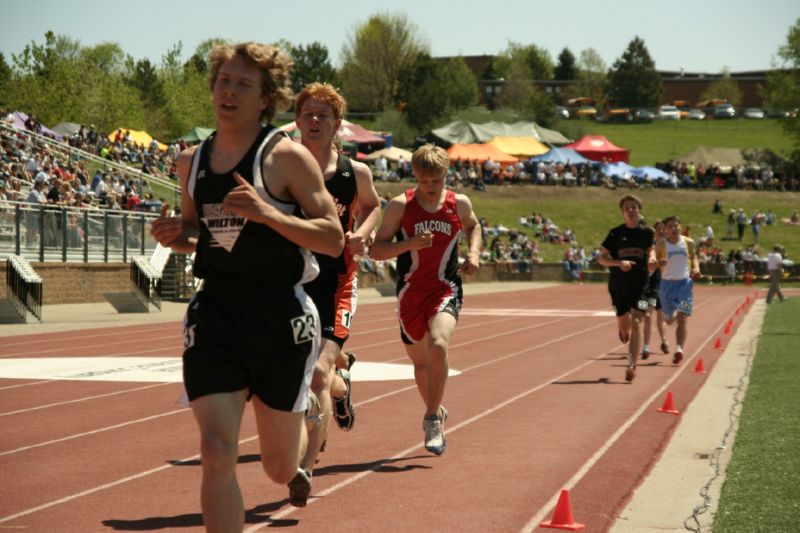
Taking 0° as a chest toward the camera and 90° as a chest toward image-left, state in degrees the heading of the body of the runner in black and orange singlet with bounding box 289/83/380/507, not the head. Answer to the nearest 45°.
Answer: approximately 45°

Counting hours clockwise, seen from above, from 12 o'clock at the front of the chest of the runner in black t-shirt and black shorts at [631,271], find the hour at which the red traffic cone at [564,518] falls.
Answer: The red traffic cone is roughly at 12 o'clock from the runner in black t-shirt and black shorts.

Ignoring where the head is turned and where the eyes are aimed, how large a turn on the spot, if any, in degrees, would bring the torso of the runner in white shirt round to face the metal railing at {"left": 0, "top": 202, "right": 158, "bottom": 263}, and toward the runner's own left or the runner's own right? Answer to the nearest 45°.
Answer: approximately 135° to the runner's own right

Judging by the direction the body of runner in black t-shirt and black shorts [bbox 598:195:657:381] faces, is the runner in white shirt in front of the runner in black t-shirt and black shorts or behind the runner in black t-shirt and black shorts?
behind

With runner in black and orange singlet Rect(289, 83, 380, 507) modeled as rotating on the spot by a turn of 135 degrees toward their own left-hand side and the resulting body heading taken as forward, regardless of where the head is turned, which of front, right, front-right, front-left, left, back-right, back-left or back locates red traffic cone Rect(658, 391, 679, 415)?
front-left

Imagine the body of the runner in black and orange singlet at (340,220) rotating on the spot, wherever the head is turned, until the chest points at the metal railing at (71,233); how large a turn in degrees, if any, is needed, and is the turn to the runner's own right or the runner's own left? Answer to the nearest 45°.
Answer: approximately 135° to the runner's own right

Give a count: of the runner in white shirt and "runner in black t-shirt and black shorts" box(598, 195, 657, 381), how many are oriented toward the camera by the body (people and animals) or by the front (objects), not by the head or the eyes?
2
